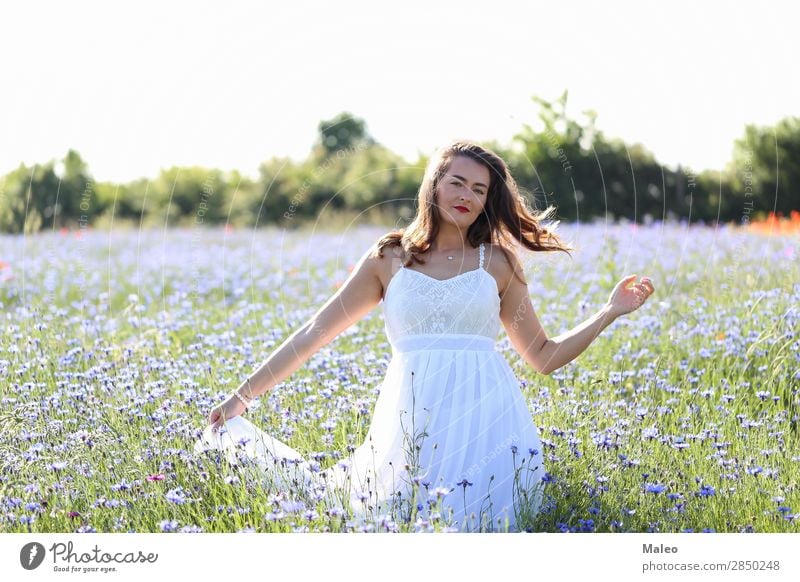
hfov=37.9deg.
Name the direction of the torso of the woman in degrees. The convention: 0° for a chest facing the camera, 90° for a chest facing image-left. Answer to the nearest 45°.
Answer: approximately 0°
